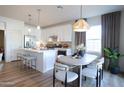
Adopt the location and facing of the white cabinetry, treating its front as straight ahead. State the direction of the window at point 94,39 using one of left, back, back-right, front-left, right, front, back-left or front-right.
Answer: left

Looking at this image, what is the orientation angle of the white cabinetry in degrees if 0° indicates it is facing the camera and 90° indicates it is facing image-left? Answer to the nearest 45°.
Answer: approximately 45°

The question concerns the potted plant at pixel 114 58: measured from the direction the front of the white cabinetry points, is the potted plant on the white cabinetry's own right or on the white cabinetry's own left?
on the white cabinetry's own left

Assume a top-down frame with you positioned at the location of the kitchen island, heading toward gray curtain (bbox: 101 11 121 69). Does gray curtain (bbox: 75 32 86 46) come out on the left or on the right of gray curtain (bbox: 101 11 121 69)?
left

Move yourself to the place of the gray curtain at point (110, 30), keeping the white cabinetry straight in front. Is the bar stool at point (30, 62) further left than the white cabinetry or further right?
left

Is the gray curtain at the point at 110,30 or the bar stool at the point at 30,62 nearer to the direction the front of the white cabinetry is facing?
the bar stool

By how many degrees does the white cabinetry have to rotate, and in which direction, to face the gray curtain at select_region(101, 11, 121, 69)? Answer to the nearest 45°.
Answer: approximately 90° to its left

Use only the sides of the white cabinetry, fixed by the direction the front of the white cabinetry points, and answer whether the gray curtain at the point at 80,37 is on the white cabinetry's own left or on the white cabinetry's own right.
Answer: on the white cabinetry's own left

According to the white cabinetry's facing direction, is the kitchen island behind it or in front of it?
in front

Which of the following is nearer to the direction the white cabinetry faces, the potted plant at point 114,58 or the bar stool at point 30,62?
the bar stool

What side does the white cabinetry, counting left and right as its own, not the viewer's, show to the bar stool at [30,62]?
front
